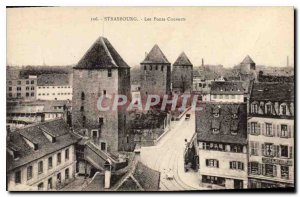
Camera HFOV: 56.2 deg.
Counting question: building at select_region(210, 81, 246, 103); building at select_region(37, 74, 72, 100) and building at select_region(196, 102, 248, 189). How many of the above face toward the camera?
3

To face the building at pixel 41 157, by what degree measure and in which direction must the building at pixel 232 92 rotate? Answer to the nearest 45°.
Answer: approximately 90° to its right

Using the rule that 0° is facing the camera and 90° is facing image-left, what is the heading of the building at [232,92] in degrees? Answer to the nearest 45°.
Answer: approximately 0°

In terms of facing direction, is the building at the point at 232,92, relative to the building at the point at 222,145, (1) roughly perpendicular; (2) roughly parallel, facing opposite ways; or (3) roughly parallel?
roughly parallel

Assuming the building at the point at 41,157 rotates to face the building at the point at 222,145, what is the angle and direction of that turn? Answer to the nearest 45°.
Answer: approximately 45° to its left

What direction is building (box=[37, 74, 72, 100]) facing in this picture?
toward the camera
